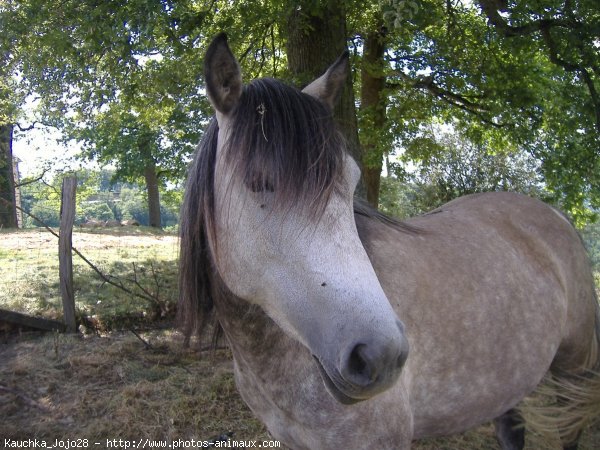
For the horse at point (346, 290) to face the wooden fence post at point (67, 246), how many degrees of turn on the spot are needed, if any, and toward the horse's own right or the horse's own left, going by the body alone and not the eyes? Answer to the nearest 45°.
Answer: approximately 90° to the horse's own right

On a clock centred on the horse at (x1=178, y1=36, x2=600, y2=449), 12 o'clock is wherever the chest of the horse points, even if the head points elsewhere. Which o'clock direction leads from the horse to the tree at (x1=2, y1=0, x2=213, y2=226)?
The tree is roughly at 3 o'clock from the horse.

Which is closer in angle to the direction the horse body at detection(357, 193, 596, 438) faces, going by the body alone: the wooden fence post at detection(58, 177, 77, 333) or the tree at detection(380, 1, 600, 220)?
the wooden fence post

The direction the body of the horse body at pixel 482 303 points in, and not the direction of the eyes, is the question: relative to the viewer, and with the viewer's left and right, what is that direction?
facing the viewer and to the left of the viewer

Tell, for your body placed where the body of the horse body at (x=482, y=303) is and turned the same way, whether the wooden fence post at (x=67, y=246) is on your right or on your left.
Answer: on your right

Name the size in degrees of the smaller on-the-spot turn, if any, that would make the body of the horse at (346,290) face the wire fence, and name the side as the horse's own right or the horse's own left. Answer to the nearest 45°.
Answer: approximately 90° to the horse's own right
